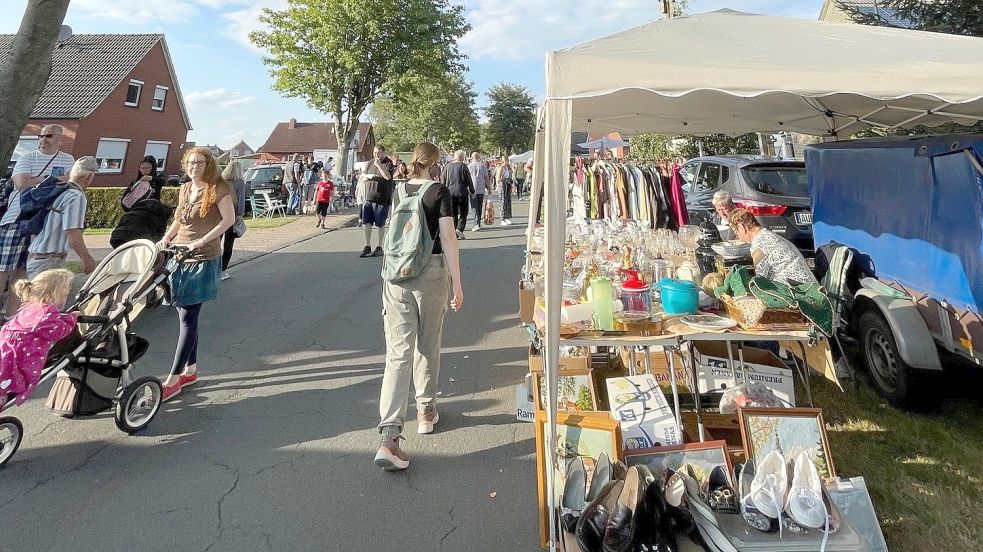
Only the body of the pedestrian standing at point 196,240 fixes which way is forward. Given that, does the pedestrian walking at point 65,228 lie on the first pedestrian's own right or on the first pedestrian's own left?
on the first pedestrian's own right

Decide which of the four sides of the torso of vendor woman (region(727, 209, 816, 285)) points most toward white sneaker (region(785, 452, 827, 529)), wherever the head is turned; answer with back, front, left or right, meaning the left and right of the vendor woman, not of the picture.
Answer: left

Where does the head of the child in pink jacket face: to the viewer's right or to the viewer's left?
to the viewer's right

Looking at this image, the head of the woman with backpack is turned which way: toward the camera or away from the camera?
away from the camera

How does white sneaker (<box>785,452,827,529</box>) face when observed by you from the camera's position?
facing the viewer

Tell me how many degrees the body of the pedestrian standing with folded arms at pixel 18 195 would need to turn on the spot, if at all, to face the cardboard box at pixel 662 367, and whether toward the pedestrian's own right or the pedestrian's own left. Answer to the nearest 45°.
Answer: approximately 45° to the pedestrian's own left

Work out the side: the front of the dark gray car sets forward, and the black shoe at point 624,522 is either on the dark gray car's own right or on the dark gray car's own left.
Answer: on the dark gray car's own left

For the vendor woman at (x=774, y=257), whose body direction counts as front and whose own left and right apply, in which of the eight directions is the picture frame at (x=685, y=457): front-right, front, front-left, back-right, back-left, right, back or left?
left

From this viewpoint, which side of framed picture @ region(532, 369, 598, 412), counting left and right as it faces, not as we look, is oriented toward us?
front

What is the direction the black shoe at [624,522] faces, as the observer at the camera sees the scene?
facing the viewer

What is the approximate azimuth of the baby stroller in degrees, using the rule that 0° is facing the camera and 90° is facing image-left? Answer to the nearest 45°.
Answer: approximately 45°

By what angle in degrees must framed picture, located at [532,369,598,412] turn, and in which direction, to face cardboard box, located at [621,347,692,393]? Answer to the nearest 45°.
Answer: approximately 135° to its left

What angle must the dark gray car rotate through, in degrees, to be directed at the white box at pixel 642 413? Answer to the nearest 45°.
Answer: approximately 135° to its left

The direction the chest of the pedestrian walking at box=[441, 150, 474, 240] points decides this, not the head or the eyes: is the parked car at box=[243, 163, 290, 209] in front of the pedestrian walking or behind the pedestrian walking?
in front

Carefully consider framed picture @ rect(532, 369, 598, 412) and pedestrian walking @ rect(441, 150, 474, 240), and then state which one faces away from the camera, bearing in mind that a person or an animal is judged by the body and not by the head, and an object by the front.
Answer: the pedestrian walking

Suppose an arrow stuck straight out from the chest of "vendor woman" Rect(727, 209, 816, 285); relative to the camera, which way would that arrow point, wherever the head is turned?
to the viewer's left
